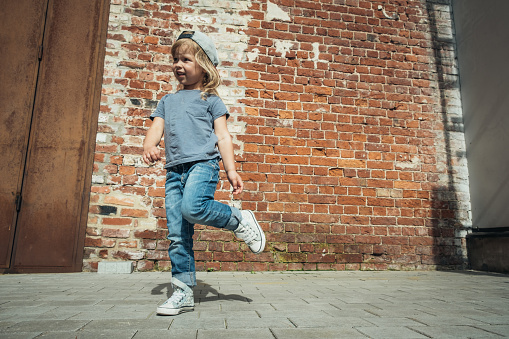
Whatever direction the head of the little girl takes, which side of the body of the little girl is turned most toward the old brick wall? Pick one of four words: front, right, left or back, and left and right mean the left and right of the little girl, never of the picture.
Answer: back

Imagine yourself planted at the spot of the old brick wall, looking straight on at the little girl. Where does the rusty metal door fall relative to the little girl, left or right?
right

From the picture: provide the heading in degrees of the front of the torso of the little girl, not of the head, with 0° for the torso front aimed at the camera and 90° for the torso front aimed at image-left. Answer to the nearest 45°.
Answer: approximately 45°

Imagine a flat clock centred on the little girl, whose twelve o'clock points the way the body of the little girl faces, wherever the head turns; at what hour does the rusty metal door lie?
The rusty metal door is roughly at 3 o'clock from the little girl.

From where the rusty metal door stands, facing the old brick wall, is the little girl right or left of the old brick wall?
right
